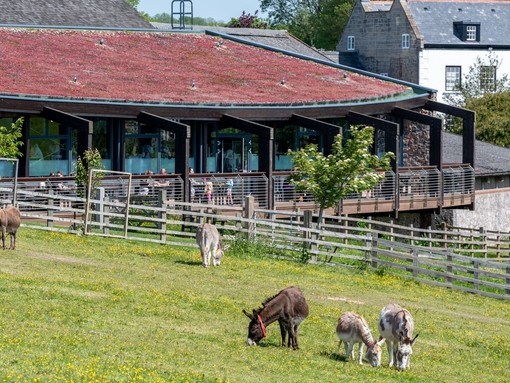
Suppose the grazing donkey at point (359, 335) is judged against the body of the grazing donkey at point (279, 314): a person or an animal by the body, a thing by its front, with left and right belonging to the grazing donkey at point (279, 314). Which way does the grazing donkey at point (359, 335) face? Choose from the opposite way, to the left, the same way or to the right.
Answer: to the left

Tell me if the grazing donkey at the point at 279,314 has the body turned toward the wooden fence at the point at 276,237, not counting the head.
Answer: no

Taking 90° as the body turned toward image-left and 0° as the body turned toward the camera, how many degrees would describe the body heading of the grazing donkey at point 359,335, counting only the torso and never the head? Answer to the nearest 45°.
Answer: approximately 315°

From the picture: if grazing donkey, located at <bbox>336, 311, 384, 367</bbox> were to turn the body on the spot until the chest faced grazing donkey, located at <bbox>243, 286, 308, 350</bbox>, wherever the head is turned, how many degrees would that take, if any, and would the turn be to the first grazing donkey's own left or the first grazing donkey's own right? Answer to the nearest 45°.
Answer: approximately 135° to the first grazing donkey's own right

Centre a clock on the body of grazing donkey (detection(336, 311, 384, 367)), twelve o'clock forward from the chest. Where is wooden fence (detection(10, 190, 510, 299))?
The wooden fence is roughly at 7 o'clock from the grazing donkey.

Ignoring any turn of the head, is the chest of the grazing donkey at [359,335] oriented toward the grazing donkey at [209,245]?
no

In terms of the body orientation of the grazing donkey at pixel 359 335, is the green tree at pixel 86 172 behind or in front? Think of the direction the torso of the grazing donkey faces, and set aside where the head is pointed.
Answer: behind

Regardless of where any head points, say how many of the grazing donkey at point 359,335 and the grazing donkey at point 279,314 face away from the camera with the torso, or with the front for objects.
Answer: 0

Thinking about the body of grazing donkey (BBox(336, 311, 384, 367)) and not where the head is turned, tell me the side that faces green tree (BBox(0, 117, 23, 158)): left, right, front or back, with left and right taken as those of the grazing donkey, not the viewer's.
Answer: back

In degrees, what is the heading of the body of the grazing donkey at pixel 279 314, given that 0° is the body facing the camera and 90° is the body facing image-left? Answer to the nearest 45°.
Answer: approximately 45°

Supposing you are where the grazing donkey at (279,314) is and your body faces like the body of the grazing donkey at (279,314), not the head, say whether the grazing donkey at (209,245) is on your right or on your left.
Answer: on your right

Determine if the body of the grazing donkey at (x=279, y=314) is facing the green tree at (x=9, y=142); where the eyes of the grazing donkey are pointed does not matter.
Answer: no

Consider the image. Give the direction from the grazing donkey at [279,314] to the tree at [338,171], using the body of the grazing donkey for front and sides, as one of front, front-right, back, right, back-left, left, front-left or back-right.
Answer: back-right
